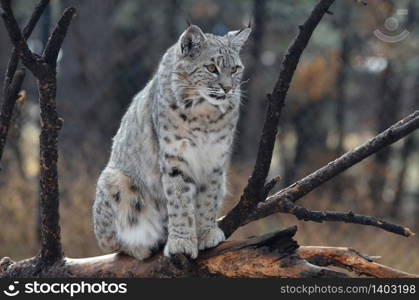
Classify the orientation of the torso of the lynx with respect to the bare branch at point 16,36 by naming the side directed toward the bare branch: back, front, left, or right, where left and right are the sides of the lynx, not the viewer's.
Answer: right

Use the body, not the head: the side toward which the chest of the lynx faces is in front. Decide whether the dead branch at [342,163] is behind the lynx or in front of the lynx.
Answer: in front

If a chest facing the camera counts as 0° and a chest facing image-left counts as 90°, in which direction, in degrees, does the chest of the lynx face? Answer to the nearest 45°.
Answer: approximately 315°

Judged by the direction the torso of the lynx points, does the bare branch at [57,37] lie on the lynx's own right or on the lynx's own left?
on the lynx's own right

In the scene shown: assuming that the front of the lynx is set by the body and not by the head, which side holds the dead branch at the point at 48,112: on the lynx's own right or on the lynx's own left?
on the lynx's own right
